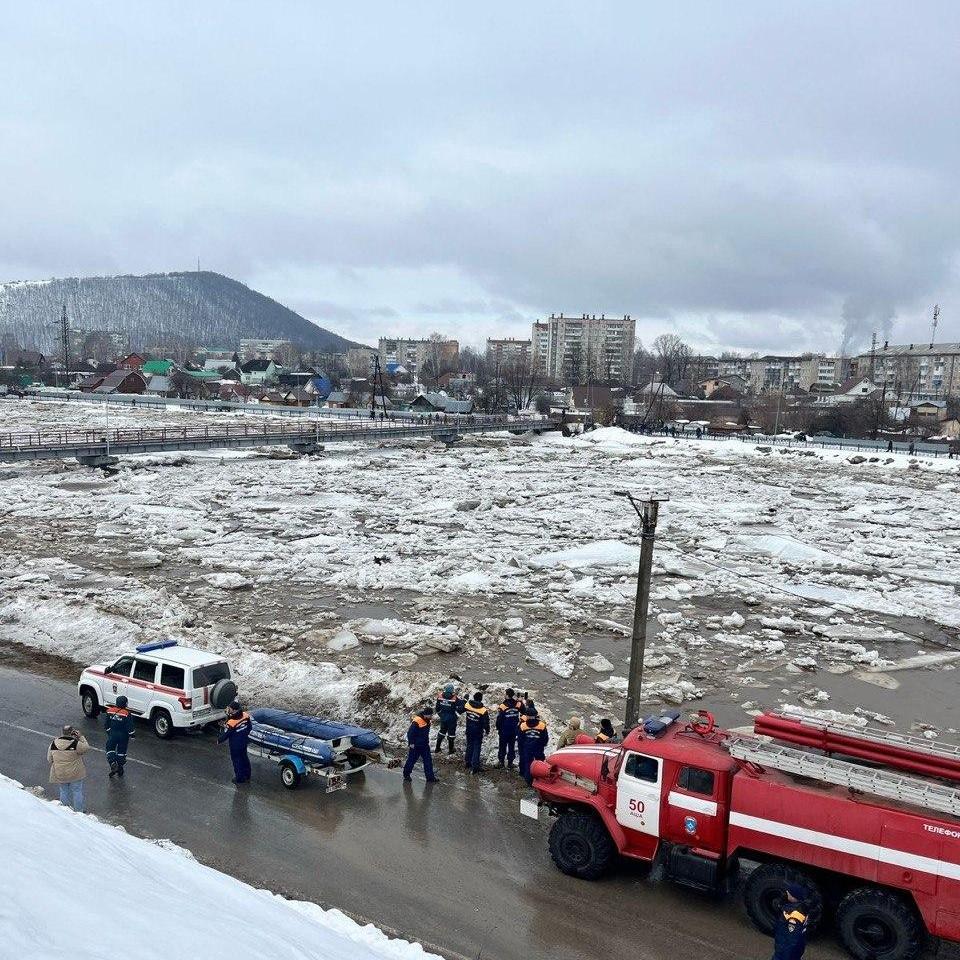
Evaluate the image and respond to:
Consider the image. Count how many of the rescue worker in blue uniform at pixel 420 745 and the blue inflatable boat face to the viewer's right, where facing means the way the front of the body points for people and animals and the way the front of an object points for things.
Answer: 1

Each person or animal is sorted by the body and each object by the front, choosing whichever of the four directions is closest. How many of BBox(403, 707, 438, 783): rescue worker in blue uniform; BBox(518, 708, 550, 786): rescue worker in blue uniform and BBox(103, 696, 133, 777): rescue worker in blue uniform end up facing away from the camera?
2

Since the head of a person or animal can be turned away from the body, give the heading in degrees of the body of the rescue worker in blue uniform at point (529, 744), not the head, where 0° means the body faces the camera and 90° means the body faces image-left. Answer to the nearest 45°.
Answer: approximately 180°

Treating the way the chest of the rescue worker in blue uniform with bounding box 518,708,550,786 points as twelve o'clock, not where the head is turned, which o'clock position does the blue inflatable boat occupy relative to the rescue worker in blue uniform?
The blue inflatable boat is roughly at 9 o'clock from the rescue worker in blue uniform.

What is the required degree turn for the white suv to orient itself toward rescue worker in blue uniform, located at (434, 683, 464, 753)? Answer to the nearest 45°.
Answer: approximately 180°

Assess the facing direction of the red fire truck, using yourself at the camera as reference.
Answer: facing away from the viewer and to the left of the viewer
